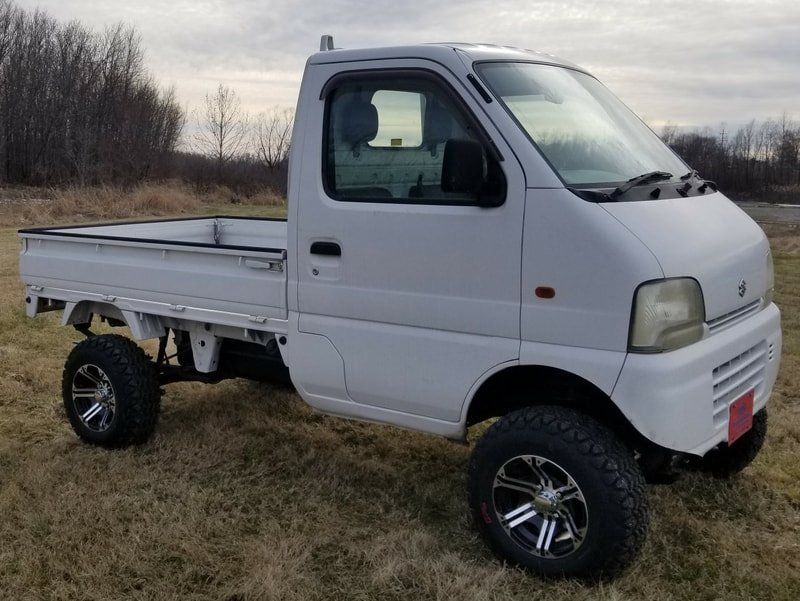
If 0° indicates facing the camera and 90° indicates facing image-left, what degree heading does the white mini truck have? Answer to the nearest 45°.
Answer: approximately 315°
